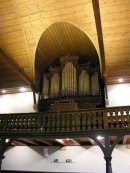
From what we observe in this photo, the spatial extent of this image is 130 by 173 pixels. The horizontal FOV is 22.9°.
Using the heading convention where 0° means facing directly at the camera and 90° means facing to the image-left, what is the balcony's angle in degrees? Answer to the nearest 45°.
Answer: approximately 0°
